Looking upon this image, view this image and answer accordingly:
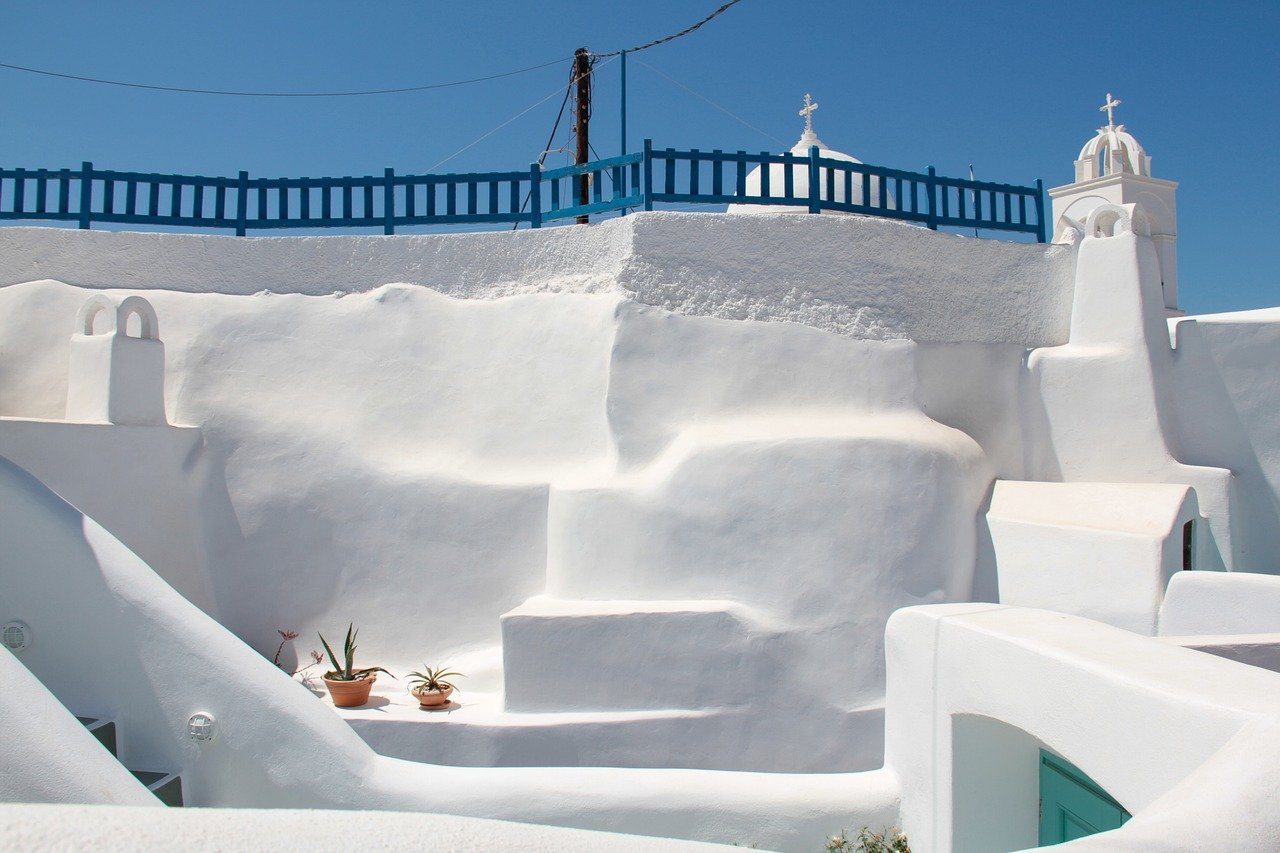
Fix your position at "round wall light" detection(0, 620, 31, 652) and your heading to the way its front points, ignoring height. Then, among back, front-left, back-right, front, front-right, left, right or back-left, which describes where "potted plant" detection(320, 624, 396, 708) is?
back-left

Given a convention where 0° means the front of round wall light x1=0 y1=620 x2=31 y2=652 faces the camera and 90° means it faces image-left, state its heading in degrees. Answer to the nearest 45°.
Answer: approximately 0°

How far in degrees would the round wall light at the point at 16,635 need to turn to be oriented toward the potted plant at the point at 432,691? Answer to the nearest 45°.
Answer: approximately 135° to its left

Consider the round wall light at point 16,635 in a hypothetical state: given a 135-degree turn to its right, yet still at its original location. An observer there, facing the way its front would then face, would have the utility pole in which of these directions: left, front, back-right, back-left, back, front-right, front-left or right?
right
